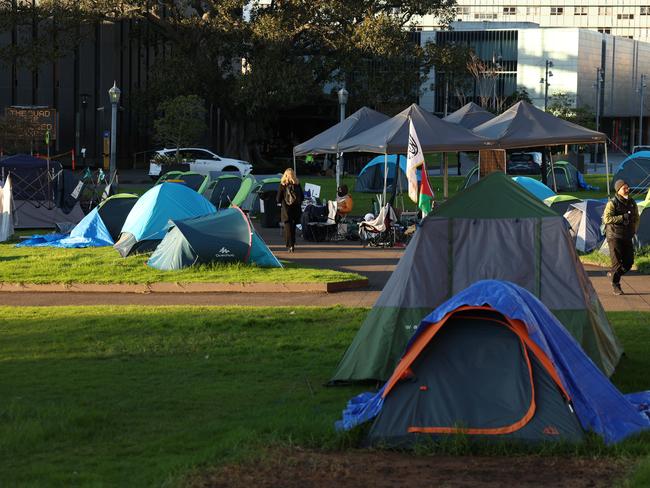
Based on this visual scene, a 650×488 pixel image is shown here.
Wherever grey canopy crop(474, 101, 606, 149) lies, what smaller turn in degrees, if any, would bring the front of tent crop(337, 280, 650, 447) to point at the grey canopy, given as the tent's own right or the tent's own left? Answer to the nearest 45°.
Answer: approximately 180°

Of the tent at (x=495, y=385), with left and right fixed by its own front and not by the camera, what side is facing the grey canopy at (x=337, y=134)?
back

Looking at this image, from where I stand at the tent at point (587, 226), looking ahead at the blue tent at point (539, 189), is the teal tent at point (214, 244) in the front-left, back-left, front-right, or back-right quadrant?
back-left

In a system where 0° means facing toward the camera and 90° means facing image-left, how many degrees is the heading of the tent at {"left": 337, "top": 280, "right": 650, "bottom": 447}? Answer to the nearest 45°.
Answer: approximately 0°

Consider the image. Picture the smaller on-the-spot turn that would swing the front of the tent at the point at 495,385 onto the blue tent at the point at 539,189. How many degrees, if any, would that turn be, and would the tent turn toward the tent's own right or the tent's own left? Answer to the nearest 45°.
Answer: approximately 180°
